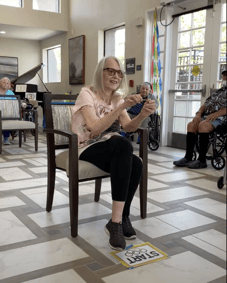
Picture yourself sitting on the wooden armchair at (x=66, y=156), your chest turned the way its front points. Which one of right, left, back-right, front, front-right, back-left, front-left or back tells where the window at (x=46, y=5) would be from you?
back-left

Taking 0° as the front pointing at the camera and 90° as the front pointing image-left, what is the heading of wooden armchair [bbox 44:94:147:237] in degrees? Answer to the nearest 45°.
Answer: approximately 315°

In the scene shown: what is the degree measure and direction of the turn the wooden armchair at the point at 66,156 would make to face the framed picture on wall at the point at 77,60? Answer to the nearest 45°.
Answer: approximately 135° to its left

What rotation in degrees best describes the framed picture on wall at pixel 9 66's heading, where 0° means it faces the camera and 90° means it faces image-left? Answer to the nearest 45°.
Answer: approximately 0°

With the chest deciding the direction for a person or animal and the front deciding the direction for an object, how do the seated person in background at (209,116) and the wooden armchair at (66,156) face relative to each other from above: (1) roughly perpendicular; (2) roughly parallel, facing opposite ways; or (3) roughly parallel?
roughly perpendicular

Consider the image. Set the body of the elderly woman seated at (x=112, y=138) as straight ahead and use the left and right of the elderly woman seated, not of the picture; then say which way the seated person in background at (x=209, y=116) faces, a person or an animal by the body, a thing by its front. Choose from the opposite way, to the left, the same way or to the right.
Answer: to the right

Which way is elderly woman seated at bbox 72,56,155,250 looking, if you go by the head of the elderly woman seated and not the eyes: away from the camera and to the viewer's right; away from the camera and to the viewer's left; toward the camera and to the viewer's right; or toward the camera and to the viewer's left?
toward the camera and to the viewer's right
